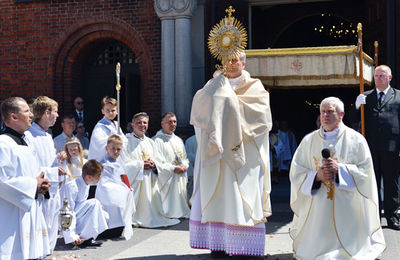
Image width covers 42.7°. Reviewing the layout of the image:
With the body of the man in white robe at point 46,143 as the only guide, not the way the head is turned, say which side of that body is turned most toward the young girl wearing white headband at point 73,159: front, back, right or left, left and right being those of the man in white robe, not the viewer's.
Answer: left

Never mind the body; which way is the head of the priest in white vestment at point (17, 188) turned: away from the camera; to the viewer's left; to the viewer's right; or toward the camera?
to the viewer's right

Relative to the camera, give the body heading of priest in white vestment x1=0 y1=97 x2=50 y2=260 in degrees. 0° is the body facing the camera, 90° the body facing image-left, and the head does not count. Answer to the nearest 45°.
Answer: approximately 270°

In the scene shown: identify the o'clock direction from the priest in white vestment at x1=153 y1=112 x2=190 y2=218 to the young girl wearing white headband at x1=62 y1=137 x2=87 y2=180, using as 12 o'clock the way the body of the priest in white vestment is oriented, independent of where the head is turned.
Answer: The young girl wearing white headband is roughly at 3 o'clock from the priest in white vestment.

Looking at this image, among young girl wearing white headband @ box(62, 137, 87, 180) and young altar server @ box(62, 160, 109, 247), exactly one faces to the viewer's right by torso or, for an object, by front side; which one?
young altar server @ box(62, 160, 109, 247)

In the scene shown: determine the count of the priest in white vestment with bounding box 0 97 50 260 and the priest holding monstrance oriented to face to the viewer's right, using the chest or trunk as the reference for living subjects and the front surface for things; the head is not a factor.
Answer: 1

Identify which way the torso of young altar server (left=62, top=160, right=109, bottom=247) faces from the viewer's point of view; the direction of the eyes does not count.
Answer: to the viewer's right

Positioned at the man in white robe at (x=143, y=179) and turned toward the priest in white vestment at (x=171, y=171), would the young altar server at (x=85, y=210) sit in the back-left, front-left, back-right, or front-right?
back-right
